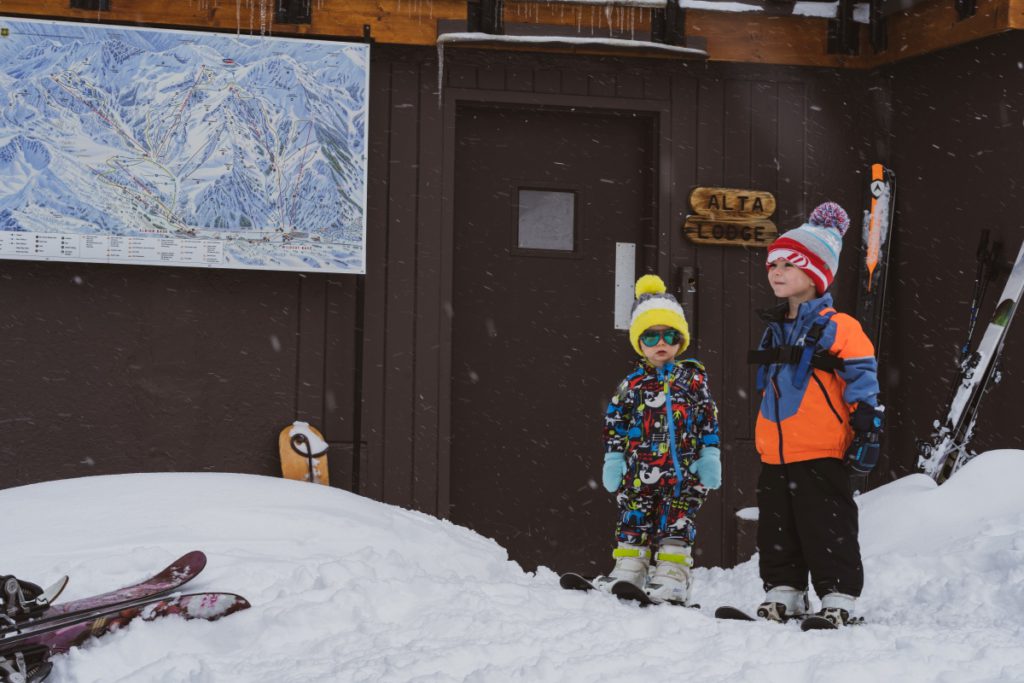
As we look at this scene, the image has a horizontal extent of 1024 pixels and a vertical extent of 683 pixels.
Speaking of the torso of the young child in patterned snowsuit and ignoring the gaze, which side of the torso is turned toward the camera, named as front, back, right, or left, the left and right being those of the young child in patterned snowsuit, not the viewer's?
front

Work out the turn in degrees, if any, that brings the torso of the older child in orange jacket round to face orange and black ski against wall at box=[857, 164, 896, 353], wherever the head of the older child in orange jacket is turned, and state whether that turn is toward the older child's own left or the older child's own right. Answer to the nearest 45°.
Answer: approximately 135° to the older child's own right

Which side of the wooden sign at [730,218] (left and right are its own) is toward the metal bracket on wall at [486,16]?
right

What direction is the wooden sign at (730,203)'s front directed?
toward the camera

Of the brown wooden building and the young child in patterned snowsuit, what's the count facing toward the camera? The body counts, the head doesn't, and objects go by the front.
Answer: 2

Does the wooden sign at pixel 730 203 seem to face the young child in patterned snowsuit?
yes

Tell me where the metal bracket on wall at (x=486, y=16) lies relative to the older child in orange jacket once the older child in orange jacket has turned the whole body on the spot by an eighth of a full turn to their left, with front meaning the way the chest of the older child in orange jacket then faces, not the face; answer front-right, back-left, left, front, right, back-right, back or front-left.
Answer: back-right

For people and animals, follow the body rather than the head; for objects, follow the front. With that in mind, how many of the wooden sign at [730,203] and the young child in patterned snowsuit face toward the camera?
2

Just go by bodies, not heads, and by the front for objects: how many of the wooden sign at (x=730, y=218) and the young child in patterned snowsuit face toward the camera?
2

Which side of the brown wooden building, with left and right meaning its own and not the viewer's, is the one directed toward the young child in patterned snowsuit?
front

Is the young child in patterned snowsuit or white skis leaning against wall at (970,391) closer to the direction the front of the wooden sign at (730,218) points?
the young child in patterned snowsuit

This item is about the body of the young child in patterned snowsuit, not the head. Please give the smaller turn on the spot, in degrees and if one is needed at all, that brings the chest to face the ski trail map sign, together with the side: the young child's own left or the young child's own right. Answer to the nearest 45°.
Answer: approximately 135° to the young child's own right

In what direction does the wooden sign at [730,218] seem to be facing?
toward the camera
